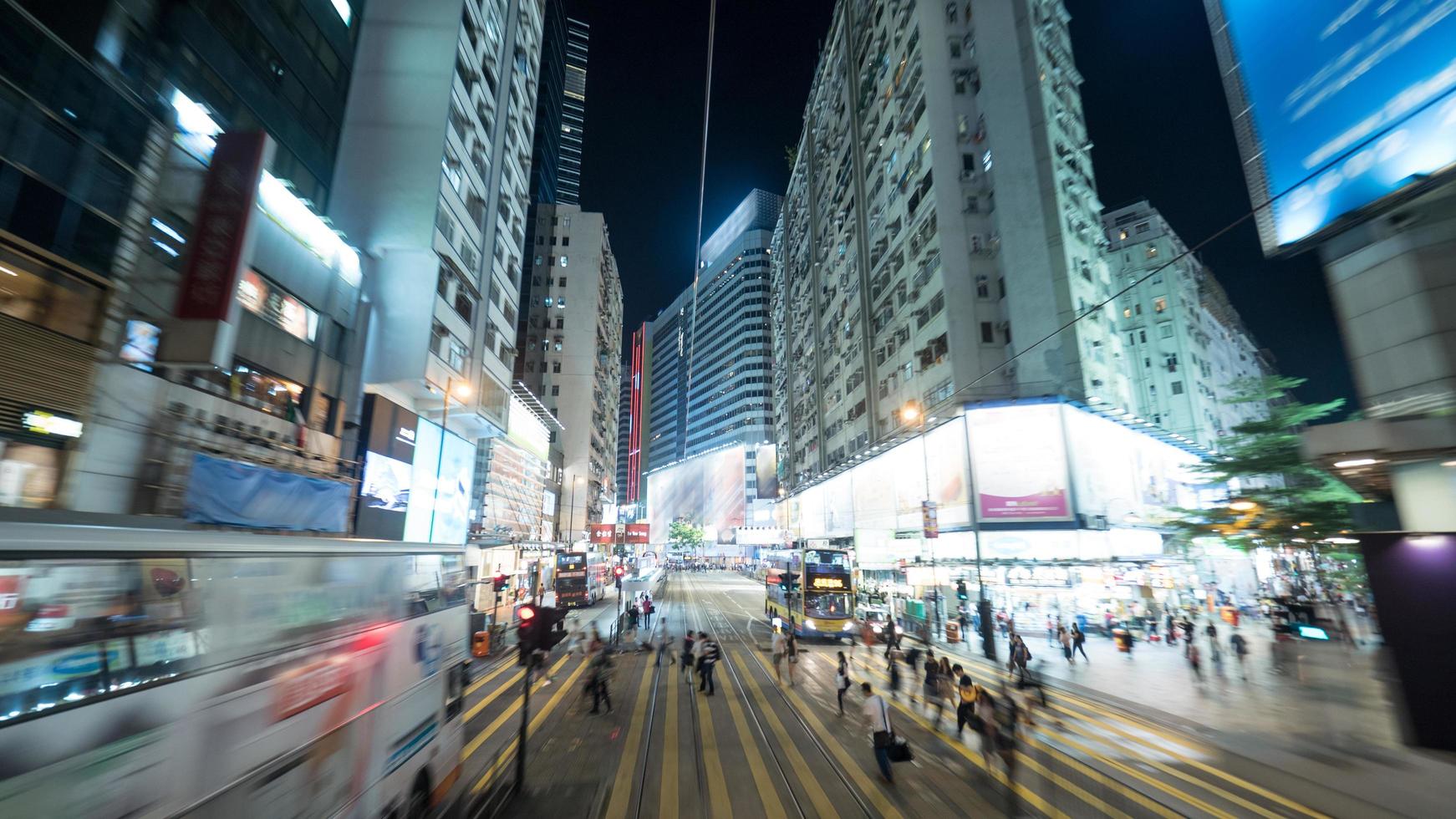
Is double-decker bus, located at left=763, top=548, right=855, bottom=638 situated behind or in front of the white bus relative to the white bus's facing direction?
in front

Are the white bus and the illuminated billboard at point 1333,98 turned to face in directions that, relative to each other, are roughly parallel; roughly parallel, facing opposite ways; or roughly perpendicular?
roughly perpendicular

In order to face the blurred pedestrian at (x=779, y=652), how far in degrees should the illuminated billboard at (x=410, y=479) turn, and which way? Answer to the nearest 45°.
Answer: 0° — it already faces them

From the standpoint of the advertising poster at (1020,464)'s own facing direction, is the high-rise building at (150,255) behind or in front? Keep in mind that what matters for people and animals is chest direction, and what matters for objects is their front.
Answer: in front

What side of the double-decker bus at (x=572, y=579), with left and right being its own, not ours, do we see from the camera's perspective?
back

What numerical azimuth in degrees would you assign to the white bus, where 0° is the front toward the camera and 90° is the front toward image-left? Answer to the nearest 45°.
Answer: approximately 225°

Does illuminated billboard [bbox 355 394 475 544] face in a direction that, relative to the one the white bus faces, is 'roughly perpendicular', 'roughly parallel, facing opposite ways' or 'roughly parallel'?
roughly perpendicular

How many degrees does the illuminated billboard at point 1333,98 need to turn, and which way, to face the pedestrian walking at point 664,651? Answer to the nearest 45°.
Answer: approximately 45° to its right

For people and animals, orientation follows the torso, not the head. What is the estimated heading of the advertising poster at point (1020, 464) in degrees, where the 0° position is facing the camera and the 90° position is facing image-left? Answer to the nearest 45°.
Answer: approximately 0°

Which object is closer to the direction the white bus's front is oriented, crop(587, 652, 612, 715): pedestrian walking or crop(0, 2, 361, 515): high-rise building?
the pedestrian walking

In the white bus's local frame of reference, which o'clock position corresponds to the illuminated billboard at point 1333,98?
The illuminated billboard is roughly at 2 o'clock from the white bus.

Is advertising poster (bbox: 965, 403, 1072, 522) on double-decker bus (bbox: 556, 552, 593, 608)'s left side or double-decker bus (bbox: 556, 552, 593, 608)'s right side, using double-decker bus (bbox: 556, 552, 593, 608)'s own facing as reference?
on its right

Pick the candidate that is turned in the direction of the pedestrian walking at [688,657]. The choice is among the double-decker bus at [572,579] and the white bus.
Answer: the white bus

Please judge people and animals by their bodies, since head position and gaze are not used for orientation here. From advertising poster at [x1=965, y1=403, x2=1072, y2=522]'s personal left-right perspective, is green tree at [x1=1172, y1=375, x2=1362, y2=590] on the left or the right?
on its left

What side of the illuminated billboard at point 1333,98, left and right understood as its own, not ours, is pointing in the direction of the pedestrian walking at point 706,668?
front

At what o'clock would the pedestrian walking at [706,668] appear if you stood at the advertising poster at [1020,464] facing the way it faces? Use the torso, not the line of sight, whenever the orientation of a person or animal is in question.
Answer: The pedestrian walking is roughly at 1 o'clock from the advertising poster.
